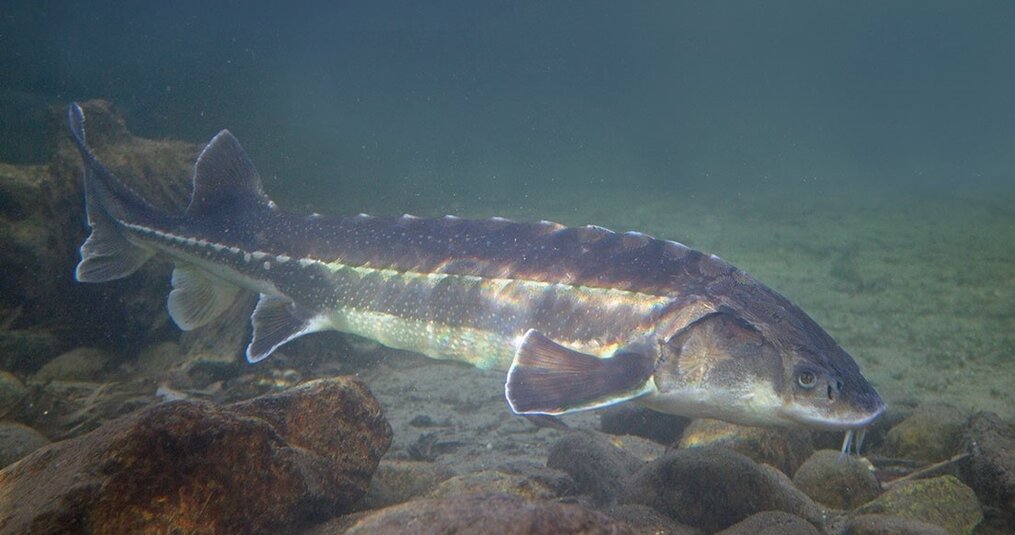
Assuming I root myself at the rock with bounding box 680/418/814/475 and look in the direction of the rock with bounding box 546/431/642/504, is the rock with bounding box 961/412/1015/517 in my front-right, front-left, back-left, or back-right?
back-left

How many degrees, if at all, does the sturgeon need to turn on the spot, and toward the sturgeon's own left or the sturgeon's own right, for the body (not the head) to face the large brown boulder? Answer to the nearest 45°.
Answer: approximately 135° to the sturgeon's own right

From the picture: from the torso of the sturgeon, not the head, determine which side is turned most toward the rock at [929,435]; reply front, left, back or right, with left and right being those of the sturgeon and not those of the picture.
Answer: front

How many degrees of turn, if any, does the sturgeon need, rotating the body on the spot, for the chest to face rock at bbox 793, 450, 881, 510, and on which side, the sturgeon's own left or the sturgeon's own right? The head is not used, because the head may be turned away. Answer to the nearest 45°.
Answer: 0° — it already faces it

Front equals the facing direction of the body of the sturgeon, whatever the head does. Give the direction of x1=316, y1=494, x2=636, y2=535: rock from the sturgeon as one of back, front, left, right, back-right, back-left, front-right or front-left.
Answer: right

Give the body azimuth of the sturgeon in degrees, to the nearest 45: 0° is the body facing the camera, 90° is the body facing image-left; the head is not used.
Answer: approximately 270°

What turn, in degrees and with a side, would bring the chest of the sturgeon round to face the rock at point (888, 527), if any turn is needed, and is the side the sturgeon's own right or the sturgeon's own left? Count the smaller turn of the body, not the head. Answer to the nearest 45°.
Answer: approximately 45° to the sturgeon's own right

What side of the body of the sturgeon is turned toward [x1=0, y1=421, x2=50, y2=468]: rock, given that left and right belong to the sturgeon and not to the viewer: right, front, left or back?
back
